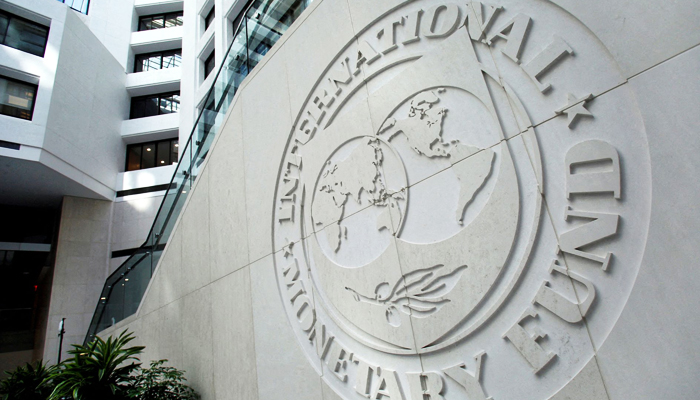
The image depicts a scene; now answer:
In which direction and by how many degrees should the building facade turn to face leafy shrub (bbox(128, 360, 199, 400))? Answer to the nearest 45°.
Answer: approximately 90° to its right

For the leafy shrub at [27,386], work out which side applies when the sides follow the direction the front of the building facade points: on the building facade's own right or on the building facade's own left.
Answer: on the building facade's own right

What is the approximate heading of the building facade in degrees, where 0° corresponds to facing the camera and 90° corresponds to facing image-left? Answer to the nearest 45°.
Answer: approximately 45°
